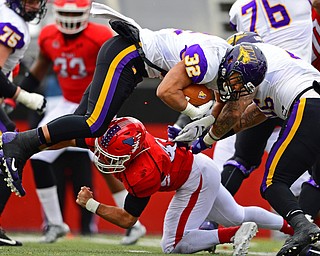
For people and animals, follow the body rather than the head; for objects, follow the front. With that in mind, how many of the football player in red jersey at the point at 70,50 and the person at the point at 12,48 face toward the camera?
1

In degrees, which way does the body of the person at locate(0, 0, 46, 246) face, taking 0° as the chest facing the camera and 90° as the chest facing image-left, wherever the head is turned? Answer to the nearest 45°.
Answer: approximately 270°

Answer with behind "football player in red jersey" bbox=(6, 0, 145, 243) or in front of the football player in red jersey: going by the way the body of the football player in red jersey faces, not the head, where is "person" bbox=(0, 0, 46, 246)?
in front

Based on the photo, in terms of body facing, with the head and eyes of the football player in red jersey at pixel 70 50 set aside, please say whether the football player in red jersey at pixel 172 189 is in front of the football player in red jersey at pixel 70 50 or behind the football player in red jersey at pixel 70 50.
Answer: in front

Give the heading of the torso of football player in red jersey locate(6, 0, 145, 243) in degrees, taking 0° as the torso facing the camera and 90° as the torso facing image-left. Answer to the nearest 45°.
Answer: approximately 0°
